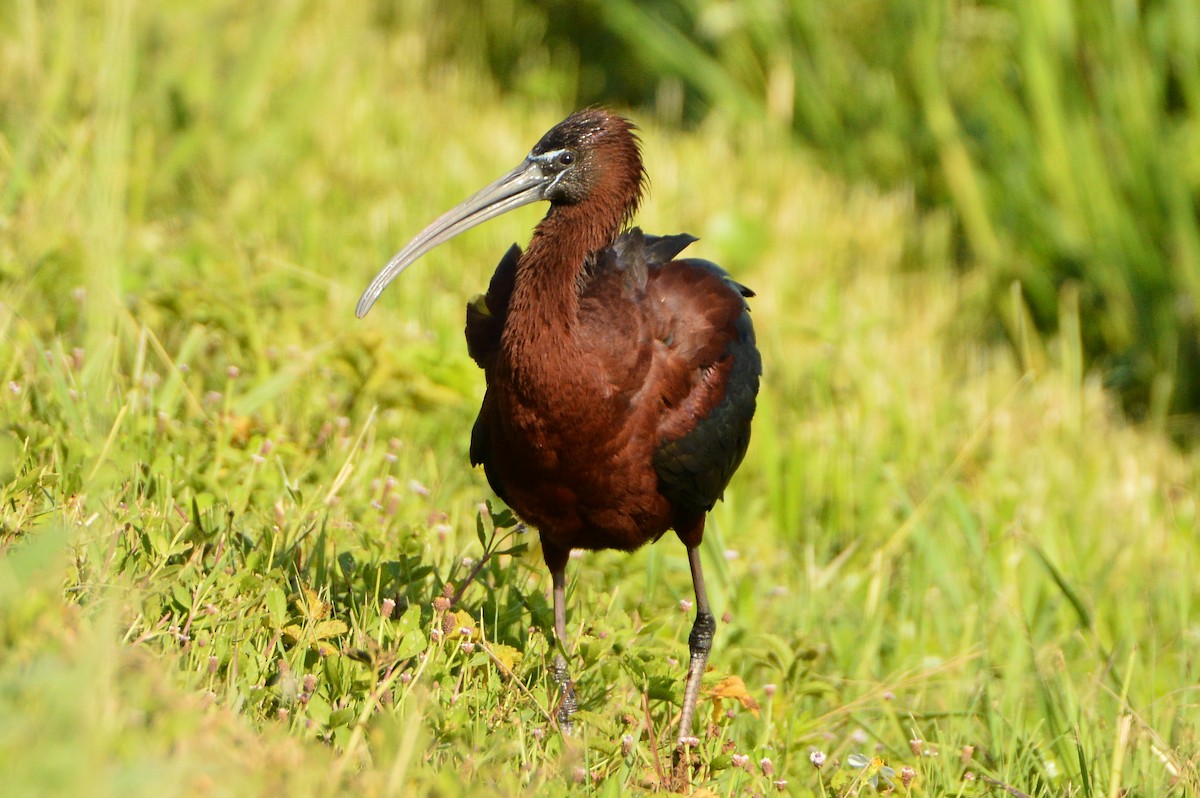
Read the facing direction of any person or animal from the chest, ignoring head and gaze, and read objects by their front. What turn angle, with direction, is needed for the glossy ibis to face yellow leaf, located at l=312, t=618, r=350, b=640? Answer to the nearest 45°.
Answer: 0° — it already faces it

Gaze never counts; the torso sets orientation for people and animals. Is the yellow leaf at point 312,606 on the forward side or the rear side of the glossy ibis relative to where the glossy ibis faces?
on the forward side

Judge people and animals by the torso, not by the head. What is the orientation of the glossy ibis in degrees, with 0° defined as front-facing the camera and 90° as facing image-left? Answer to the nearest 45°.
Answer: approximately 45°
